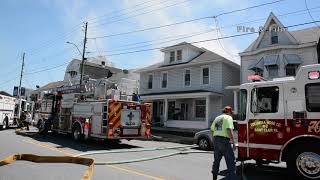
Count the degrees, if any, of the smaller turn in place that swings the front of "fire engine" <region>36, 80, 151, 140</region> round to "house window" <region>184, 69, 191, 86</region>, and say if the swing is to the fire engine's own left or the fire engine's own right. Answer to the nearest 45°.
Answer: approximately 90° to the fire engine's own right

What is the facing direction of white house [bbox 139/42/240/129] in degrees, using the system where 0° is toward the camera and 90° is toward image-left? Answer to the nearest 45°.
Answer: approximately 45°

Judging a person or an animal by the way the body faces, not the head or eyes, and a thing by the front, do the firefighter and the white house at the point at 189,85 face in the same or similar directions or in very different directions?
very different directions

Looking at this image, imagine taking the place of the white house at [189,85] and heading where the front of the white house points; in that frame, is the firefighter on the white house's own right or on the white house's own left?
on the white house's own left

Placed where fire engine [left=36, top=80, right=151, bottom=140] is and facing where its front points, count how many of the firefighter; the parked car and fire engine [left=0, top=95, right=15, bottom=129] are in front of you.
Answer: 1

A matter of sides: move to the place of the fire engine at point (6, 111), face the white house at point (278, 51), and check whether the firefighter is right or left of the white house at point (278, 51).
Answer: right

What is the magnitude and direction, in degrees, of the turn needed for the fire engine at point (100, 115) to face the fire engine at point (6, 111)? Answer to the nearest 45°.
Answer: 0° — it already faces it

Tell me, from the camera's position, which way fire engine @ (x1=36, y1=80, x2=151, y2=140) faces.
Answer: facing away from the viewer and to the left of the viewer
